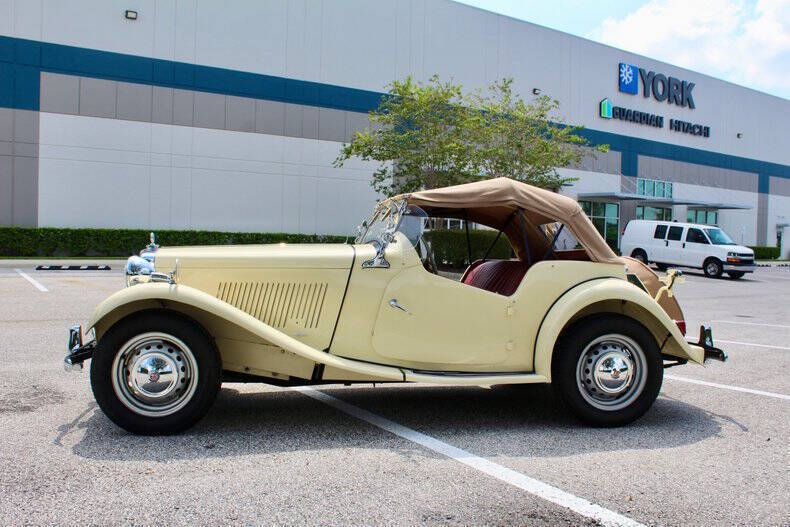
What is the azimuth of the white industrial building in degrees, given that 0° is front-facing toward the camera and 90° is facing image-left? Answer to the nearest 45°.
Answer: approximately 315°

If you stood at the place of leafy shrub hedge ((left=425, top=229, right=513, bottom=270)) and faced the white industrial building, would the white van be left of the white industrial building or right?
right

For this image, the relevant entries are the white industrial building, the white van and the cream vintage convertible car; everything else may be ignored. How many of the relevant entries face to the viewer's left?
1

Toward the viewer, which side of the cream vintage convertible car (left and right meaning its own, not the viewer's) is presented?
left

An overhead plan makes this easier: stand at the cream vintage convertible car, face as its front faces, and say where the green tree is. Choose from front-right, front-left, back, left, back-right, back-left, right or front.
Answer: right

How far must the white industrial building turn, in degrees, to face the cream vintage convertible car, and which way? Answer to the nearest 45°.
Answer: approximately 45° to its right

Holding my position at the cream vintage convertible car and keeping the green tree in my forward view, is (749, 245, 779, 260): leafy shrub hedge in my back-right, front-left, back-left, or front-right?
front-right

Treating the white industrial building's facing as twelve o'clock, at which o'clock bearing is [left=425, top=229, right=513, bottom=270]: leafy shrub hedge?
The leafy shrub hedge is roughly at 1 o'clock from the white industrial building.

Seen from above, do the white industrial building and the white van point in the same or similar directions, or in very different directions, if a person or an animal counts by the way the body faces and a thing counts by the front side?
same or similar directions

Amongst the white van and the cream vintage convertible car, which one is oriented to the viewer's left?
the cream vintage convertible car

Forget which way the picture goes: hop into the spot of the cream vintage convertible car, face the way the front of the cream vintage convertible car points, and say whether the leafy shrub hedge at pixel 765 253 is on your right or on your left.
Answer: on your right

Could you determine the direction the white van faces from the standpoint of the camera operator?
facing the viewer and to the right of the viewer

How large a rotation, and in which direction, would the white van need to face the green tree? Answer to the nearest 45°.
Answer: approximately 135° to its right
